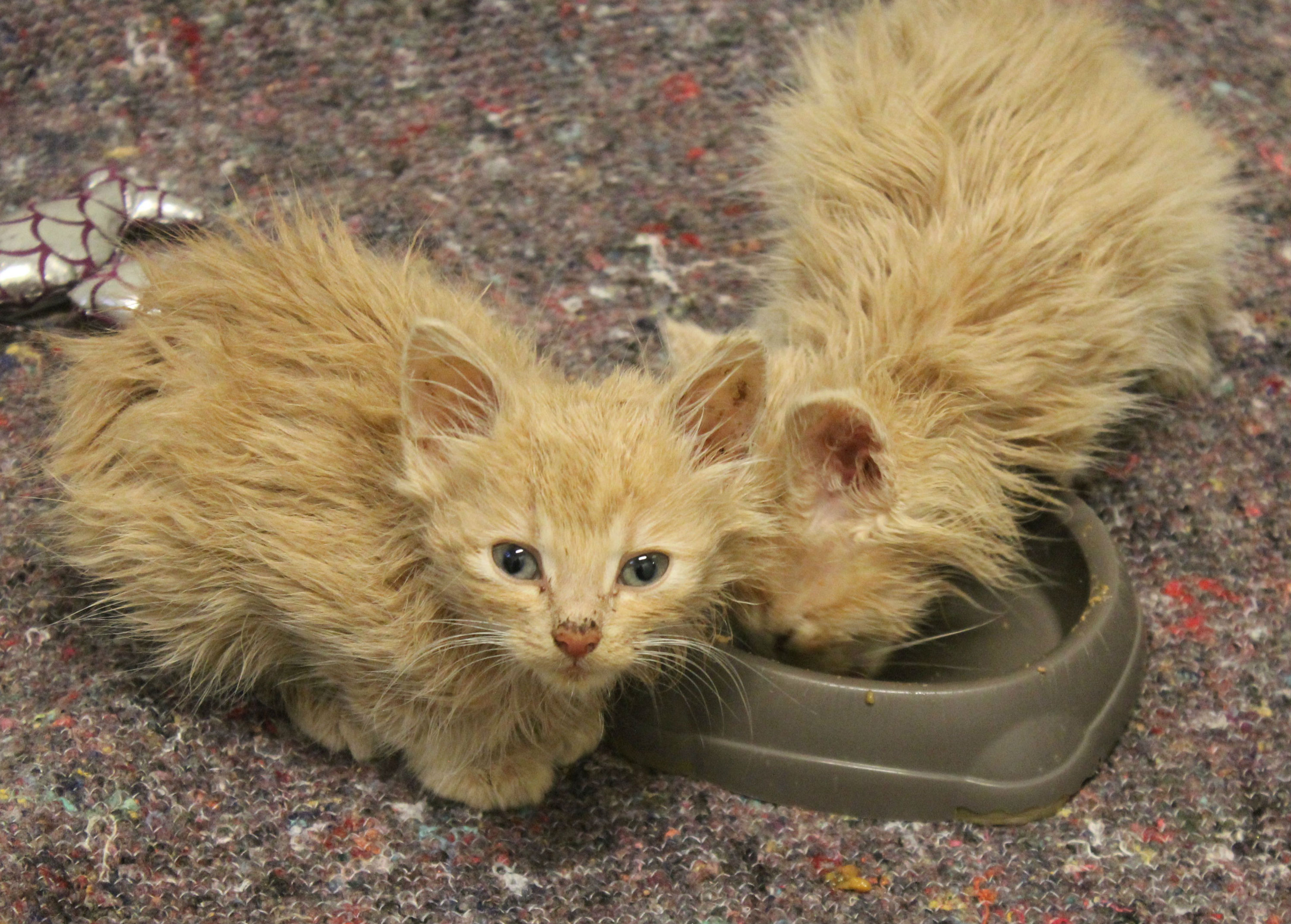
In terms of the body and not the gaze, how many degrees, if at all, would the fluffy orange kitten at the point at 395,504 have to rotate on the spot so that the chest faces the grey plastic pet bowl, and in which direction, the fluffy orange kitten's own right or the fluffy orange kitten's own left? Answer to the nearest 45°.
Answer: approximately 45° to the fluffy orange kitten's own left

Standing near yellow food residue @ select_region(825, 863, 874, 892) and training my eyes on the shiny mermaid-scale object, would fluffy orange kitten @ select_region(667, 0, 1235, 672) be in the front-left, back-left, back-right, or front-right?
front-right

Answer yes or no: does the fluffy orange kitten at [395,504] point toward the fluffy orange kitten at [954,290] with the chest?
no

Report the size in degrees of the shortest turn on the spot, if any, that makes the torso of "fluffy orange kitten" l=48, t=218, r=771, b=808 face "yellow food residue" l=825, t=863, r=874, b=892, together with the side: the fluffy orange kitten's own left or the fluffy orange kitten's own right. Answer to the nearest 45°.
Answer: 0° — it already faces it

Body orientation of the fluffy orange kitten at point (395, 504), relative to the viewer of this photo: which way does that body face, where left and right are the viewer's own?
facing the viewer and to the right of the viewer

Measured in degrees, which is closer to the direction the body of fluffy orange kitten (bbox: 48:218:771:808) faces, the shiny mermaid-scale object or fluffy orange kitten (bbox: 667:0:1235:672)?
the fluffy orange kitten

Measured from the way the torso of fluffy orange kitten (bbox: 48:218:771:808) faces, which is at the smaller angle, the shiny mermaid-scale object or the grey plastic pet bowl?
the grey plastic pet bowl

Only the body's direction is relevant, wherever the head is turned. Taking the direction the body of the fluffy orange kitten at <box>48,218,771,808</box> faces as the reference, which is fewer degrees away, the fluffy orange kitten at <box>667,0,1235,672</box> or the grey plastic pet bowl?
the grey plastic pet bowl

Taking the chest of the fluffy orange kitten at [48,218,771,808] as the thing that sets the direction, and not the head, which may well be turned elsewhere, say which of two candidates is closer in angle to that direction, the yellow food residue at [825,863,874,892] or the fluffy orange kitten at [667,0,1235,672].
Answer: the yellow food residue

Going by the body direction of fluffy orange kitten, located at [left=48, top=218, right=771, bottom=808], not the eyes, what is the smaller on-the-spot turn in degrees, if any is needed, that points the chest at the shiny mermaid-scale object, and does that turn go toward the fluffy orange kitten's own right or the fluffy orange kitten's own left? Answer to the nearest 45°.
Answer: approximately 180°
